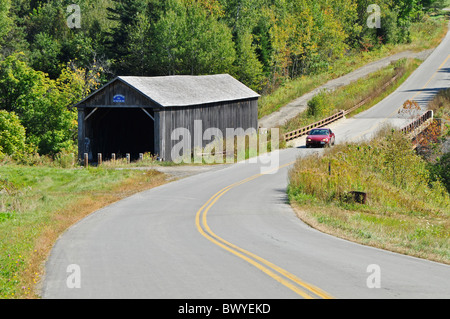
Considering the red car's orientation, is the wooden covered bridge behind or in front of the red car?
in front

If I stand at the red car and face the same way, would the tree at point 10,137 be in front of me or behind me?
in front

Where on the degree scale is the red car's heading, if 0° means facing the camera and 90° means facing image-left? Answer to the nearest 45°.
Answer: approximately 45°

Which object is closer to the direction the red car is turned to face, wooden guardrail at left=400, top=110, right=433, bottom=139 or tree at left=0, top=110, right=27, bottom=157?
the tree

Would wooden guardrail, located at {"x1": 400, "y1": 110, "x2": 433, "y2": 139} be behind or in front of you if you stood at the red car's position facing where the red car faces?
behind

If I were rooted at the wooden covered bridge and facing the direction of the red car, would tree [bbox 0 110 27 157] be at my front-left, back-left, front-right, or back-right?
back-left
